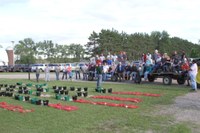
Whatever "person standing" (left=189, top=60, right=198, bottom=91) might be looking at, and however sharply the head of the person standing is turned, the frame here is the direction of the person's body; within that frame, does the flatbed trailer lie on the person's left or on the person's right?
on the person's right

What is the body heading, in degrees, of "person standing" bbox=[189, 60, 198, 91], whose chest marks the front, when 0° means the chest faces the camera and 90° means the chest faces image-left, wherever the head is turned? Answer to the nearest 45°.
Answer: approximately 90°

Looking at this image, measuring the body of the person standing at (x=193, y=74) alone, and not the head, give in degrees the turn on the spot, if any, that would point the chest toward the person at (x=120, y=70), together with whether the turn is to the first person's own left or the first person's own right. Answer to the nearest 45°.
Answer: approximately 45° to the first person's own right

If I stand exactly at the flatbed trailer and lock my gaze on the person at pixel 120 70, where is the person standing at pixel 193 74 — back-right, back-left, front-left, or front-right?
back-left
